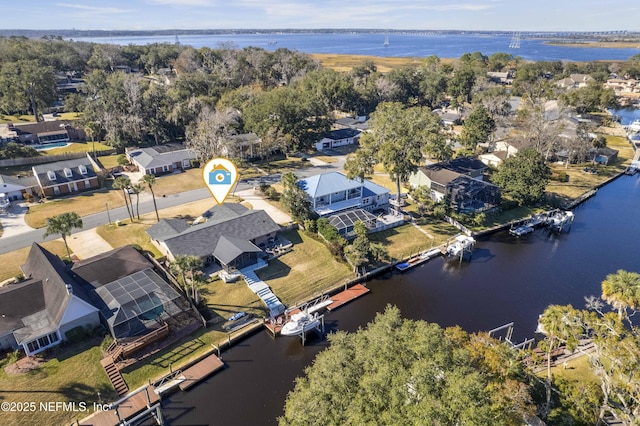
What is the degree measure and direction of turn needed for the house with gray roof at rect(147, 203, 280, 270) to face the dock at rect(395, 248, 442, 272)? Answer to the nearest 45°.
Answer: approximately 135° to its right

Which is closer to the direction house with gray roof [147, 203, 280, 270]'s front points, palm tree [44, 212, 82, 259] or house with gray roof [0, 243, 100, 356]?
the palm tree

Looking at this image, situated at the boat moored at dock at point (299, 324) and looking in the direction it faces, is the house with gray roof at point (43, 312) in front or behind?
in front

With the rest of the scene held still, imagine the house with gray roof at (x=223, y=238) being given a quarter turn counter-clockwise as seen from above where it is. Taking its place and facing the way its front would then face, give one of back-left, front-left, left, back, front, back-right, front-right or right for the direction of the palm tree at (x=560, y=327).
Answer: left

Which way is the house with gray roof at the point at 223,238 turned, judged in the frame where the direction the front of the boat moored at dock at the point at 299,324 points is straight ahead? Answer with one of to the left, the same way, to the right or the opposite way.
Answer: to the right

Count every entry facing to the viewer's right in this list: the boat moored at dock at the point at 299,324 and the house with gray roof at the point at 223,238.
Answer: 0

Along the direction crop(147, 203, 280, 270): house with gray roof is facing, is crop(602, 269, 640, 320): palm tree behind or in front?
behind

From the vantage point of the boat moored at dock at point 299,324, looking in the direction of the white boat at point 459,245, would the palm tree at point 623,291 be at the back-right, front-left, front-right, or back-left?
front-right

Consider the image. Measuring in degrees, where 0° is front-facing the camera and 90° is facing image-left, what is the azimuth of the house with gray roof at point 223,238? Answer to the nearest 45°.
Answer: approximately 135°

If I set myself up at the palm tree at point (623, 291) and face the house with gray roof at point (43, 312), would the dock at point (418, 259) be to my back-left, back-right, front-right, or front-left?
front-right

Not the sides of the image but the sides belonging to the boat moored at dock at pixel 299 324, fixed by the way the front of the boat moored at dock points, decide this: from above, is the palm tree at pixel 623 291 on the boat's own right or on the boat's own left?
on the boat's own left

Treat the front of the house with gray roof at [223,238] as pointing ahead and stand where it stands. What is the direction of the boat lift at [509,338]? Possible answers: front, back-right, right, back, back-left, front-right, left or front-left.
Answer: back

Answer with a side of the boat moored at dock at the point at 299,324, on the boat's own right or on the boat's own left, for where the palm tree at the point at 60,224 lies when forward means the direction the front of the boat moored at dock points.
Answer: on the boat's own right

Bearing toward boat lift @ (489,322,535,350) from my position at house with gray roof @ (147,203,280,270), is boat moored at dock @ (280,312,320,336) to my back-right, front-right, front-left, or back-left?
front-right
